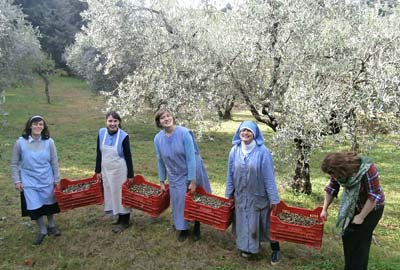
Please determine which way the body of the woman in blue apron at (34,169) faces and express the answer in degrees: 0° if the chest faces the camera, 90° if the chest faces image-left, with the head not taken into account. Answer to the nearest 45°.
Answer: approximately 0°

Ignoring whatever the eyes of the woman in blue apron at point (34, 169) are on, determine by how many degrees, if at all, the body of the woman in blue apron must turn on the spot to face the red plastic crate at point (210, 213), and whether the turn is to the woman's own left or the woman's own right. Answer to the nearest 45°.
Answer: approximately 45° to the woman's own left

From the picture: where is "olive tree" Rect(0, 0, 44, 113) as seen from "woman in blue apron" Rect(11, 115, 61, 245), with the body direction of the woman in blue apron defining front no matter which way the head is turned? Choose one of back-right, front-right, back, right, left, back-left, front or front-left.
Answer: back

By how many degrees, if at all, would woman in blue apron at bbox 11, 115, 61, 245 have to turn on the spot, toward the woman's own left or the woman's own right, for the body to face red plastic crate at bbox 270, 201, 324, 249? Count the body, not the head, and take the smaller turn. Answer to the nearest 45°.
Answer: approximately 45° to the woman's own left

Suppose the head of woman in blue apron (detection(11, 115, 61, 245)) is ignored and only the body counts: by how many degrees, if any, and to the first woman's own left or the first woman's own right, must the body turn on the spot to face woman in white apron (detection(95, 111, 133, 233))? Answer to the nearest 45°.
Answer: approximately 90° to the first woman's own left

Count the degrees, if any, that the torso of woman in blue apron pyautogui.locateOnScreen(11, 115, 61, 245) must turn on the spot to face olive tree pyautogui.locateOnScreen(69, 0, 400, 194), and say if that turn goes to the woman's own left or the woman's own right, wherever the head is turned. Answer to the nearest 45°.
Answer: approximately 90° to the woman's own left

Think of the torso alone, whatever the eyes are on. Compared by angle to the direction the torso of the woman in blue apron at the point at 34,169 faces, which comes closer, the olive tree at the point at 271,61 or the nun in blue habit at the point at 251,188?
the nun in blue habit

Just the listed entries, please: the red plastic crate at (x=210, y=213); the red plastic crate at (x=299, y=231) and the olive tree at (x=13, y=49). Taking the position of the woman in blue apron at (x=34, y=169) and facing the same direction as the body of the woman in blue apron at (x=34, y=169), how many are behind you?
1

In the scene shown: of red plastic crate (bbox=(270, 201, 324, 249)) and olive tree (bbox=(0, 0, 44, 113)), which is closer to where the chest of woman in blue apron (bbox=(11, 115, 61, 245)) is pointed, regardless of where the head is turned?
the red plastic crate

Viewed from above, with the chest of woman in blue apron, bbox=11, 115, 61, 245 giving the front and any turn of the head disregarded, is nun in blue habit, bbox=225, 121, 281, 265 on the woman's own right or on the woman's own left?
on the woman's own left
